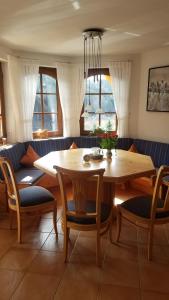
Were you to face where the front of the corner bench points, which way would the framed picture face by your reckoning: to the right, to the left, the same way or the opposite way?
to the right

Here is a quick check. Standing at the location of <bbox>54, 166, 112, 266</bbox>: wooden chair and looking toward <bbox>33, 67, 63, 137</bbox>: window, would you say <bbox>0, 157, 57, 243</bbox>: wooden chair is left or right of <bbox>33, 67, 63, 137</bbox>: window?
left

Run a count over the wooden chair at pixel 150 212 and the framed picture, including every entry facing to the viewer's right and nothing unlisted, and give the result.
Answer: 0

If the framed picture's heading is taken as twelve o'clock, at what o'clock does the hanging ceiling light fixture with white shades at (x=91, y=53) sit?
The hanging ceiling light fixture with white shades is roughly at 1 o'clock from the framed picture.

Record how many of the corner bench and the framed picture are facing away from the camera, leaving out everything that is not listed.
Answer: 0

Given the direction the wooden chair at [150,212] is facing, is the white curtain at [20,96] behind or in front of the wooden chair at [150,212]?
in front

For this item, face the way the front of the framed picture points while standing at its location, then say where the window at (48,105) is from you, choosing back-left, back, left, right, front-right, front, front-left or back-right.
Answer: front-right

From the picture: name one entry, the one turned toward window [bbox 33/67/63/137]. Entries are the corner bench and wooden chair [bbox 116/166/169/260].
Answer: the wooden chair

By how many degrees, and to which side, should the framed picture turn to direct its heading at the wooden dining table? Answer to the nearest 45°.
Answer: approximately 45° to its left

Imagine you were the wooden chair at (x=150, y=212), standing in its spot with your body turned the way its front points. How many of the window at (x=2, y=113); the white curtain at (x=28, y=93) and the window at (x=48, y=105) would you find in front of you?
3

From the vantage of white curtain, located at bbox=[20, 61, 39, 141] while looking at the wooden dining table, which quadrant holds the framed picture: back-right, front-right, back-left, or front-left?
front-left

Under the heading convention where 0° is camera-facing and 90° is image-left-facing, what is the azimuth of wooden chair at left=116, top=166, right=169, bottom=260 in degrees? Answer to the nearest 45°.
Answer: approximately 135°

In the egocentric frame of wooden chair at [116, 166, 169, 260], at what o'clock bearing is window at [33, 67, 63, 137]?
The window is roughly at 12 o'clock from the wooden chair.

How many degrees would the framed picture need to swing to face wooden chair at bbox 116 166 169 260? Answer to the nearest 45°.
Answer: approximately 45° to its left

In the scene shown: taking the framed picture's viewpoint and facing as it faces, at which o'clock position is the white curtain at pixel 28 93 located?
The white curtain is roughly at 1 o'clock from the framed picture.

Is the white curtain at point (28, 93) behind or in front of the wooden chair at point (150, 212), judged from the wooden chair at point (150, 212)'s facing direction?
in front

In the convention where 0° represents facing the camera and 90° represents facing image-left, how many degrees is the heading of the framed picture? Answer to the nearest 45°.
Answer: approximately 45°
